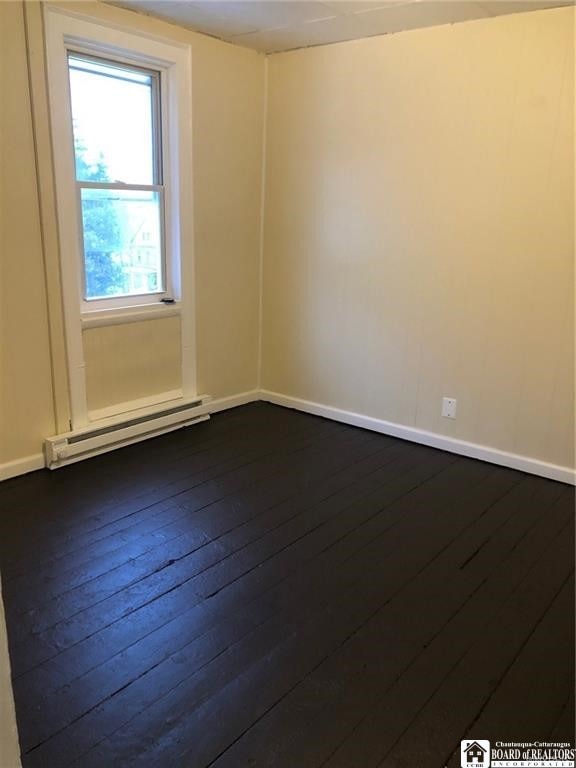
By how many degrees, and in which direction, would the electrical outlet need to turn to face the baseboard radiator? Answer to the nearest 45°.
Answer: approximately 90° to its right

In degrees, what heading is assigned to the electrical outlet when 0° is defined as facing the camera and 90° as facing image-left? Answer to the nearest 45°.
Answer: approximately 0°

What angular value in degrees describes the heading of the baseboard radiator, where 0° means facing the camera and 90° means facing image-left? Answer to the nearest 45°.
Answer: approximately 315°

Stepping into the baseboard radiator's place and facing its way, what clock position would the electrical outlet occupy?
The electrical outlet is roughly at 11 o'clock from the baseboard radiator.

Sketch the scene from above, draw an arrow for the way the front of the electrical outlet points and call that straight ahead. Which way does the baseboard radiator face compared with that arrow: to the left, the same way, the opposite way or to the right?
to the left
